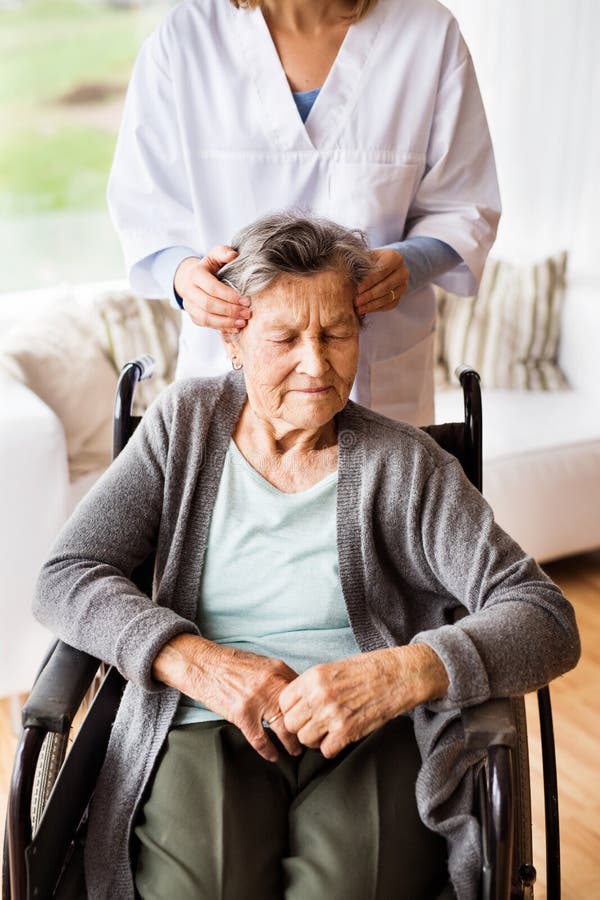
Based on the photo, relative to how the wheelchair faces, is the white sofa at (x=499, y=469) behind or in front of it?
behind

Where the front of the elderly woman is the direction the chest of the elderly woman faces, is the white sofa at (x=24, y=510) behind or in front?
behind

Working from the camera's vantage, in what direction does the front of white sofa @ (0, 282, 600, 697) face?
facing the viewer and to the right of the viewer

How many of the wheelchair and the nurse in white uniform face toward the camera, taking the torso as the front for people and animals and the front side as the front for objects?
2

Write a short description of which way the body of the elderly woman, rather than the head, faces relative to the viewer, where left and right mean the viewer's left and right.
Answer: facing the viewer

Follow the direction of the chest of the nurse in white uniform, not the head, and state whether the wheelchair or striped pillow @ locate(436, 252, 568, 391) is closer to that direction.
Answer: the wheelchair

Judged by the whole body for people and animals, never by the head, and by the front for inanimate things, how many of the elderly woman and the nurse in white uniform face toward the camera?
2

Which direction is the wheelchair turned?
toward the camera
